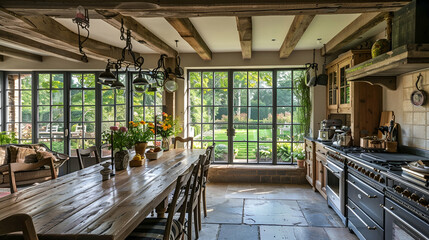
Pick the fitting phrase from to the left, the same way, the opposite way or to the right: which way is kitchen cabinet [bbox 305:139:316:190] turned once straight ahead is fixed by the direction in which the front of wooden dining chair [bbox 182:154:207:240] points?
the same way

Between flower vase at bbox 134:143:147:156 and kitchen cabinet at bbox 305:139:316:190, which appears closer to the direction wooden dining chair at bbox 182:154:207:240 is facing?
the flower vase

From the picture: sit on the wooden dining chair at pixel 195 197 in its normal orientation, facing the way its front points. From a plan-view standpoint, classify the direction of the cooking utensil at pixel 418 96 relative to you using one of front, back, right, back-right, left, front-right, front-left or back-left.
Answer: back

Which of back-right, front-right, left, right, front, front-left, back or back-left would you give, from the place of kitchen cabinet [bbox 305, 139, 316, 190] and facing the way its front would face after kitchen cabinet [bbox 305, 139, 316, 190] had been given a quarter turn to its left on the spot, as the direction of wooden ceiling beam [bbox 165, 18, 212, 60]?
front-right

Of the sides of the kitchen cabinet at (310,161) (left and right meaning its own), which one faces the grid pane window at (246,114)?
front

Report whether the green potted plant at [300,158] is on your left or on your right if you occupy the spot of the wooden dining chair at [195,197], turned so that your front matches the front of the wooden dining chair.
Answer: on your right

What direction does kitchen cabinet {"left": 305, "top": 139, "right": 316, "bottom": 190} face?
to the viewer's left

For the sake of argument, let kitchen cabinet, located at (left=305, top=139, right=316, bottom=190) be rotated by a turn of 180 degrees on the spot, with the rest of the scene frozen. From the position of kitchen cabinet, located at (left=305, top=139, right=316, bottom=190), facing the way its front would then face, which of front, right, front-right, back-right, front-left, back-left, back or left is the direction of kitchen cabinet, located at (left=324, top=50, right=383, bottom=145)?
front-right

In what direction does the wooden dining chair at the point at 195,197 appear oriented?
to the viewer's left

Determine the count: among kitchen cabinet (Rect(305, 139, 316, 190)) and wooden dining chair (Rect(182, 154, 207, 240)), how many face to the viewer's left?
2

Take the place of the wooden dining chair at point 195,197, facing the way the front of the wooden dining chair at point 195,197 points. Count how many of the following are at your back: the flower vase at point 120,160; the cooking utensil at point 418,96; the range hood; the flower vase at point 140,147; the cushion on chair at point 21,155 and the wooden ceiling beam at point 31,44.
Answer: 2

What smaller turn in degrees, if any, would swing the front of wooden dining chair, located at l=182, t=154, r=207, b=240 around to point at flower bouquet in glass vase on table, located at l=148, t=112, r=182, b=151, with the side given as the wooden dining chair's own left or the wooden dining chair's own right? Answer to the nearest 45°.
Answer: approximately 90° to the wooden dining chair's own right
